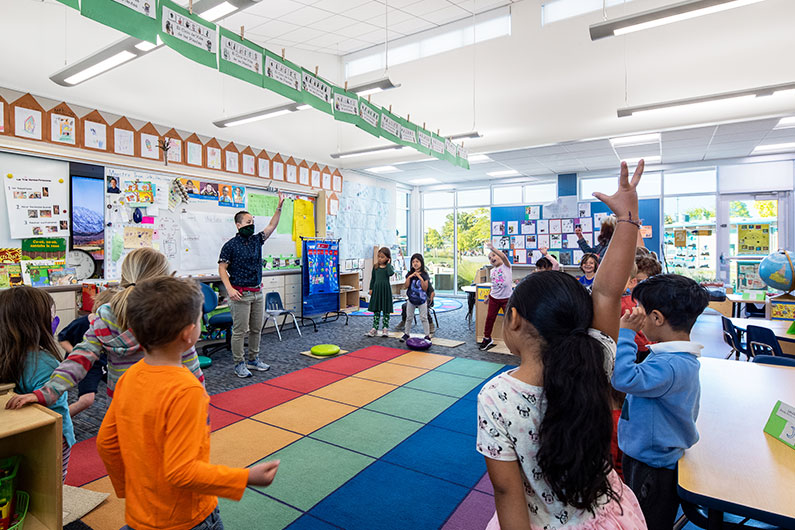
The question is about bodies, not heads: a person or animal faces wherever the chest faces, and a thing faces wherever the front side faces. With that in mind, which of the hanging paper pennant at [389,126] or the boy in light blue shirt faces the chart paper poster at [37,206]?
the boy in light blue shirt

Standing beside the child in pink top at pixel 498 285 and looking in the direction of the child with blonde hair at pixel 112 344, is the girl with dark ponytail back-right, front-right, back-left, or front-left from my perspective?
front-left

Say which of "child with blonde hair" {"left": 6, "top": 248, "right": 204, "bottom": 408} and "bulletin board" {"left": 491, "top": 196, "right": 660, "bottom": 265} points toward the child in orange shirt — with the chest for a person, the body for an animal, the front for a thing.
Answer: the bulletin board

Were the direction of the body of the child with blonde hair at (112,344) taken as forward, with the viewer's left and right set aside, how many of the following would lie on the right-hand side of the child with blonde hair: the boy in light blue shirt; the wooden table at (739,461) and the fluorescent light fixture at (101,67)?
2

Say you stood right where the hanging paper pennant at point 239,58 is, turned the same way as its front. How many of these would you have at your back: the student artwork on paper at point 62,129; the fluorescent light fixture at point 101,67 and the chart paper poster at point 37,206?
3

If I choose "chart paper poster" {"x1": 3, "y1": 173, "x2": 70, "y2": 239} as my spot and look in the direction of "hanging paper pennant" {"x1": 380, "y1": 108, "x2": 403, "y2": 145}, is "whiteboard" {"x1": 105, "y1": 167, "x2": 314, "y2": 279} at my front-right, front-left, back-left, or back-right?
front-left

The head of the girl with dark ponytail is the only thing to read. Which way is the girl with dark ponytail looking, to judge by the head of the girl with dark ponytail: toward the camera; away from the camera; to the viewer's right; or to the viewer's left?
away from the camera

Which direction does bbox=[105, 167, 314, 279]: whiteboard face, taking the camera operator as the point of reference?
facing the viewer and to the right of the viewer

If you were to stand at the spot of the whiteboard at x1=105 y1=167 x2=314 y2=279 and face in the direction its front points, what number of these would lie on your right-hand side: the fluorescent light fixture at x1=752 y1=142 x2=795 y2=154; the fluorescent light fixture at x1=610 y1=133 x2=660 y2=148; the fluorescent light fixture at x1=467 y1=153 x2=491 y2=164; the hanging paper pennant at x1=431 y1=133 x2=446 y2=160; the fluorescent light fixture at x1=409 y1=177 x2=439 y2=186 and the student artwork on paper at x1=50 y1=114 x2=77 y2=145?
1

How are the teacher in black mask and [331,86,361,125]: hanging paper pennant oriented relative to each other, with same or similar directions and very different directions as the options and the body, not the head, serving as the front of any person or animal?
same or similar directions

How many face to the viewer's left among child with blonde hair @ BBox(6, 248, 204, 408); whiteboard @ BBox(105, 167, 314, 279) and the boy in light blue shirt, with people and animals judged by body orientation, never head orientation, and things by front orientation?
1

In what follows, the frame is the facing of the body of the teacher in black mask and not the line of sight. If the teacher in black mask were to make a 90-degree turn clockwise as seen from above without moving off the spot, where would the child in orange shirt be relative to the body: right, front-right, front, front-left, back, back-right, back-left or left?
front-left

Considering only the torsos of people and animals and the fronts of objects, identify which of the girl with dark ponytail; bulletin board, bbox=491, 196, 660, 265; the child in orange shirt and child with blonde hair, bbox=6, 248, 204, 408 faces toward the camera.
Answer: the bulletin board

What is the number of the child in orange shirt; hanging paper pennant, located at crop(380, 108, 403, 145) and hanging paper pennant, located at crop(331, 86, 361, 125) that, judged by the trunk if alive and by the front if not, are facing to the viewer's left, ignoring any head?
0

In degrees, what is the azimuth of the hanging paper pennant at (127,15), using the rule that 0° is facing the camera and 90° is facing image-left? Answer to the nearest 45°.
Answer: approximately 315°
